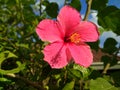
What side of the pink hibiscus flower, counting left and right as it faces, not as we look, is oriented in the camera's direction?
front

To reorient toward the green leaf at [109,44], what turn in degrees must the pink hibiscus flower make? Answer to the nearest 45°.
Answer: approximately 135° to its left
